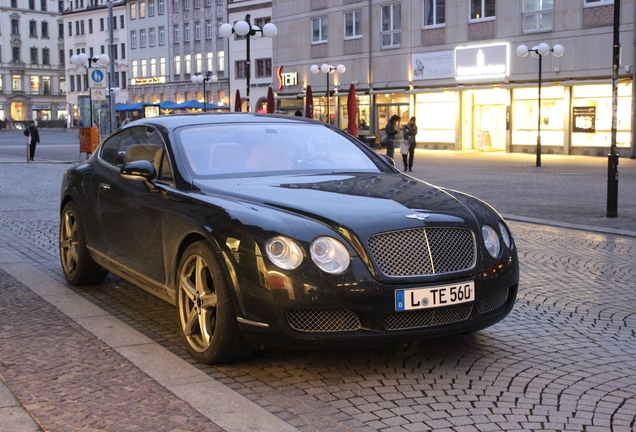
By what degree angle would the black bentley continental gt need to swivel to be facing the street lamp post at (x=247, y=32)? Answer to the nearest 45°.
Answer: approximately 135° to its left

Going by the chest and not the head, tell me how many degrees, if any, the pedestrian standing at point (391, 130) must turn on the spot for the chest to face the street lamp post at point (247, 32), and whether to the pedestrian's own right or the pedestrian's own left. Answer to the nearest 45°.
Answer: approximately 135° to the pedestrian's own right

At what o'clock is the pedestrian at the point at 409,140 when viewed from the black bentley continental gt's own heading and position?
The pedestrian is roughly at 8 o'clock from the black bentley continental gt.

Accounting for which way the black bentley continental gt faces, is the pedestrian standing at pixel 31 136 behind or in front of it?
behind

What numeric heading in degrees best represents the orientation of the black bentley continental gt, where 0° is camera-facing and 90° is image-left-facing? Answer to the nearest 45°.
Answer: approximately 315°

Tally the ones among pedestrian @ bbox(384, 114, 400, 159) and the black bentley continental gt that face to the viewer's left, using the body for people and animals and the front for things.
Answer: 0

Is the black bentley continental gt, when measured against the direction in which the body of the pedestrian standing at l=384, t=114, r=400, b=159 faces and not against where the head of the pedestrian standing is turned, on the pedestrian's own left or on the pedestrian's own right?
on the pedestrian's own right

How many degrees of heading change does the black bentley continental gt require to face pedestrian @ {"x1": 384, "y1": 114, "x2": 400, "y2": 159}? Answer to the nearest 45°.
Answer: approximately 135° to its left
